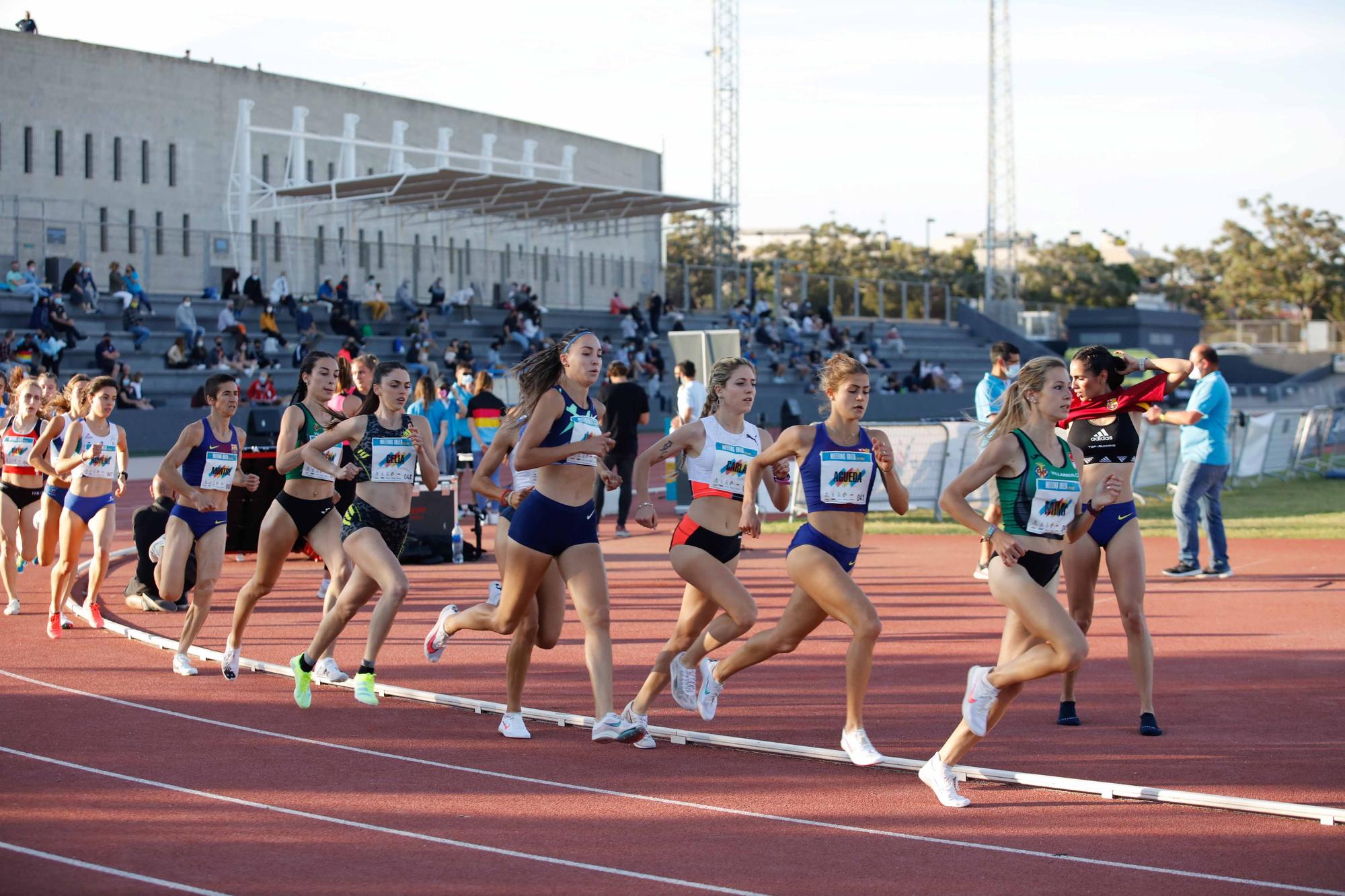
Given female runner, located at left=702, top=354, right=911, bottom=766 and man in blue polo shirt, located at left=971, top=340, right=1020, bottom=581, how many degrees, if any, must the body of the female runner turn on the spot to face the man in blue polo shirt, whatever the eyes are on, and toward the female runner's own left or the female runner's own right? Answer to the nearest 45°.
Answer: approximately 135° to the female runner's own left

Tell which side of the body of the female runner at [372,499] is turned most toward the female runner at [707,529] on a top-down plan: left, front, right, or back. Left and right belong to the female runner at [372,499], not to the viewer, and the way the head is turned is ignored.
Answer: front

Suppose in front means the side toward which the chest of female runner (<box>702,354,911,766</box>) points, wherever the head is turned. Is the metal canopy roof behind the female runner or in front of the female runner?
behind

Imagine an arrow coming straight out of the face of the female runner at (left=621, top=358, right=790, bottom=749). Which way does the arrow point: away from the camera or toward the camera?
toward the camera

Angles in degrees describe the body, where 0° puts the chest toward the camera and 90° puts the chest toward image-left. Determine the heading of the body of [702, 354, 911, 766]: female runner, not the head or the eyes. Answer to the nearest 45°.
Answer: approximately 315°

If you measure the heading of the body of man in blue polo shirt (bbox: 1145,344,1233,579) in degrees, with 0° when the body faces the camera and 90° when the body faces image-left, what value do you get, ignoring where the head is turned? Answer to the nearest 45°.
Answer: approximately 90°

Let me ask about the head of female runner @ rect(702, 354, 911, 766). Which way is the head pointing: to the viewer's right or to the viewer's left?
to the viewer's right

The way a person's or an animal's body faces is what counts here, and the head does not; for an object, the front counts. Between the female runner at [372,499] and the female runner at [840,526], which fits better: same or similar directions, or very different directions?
same or similar directions

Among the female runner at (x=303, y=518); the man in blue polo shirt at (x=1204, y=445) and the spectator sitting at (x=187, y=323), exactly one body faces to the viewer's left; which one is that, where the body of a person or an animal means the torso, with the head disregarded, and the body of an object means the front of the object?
the man in blue polo shirt

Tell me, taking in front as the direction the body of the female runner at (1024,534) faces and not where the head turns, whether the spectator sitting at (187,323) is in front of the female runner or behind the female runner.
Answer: behind

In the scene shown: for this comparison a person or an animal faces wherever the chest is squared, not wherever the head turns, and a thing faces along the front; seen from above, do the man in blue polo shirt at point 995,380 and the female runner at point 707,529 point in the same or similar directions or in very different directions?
same or similar directions

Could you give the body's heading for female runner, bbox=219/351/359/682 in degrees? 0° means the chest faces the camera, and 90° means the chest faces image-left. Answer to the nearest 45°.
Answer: approximately 315°

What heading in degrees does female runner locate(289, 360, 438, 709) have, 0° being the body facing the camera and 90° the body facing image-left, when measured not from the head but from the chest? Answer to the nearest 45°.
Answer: approximately 315°

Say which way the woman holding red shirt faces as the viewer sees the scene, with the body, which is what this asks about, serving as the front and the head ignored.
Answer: toward the camera
